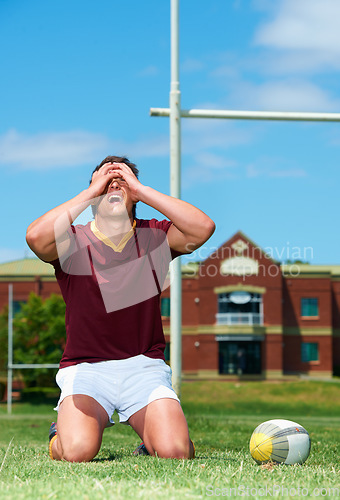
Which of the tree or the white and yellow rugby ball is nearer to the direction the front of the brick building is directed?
the white and yellow rugby ball

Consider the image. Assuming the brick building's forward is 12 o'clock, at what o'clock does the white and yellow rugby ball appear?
The white and yellow rugby ball is roughly at 12 o'clock from the brick building.

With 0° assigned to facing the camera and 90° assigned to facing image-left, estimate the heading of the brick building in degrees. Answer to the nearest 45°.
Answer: approximately 0°

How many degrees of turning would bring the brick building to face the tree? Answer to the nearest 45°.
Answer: approximately 45° to its right
